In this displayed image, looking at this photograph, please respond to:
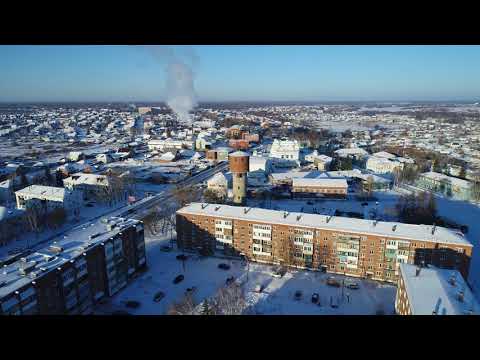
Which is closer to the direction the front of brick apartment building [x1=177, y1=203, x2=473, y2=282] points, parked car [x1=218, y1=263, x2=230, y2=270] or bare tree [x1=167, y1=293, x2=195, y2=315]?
the bare tree

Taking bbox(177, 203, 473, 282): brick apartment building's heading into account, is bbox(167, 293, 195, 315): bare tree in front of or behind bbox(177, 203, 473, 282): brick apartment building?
in front

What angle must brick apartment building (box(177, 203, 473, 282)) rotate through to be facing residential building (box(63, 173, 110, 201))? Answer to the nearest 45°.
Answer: approximately 135° to its right

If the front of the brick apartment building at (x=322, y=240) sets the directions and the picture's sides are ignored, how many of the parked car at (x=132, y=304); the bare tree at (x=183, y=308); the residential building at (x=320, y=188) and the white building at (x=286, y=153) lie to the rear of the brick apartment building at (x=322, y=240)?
2

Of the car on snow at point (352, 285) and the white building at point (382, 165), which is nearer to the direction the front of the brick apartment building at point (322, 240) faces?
the car on snow

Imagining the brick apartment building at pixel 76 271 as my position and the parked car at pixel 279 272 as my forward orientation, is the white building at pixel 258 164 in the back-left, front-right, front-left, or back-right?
front-left

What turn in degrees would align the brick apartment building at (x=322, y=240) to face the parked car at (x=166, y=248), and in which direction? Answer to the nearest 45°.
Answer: approximately 90° to its right

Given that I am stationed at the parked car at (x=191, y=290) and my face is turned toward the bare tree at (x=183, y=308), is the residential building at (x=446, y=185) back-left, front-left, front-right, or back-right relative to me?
back-left

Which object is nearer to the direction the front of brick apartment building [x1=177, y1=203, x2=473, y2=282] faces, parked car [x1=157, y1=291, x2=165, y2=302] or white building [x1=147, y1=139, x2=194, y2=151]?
the parked car

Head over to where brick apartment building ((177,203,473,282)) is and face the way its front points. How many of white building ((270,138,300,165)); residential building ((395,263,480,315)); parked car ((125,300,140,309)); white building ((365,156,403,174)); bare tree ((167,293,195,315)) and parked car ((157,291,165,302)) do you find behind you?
2

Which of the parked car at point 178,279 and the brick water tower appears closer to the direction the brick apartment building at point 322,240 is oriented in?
the parked car

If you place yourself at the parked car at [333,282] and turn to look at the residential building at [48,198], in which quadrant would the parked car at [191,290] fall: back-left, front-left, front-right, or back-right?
front-left

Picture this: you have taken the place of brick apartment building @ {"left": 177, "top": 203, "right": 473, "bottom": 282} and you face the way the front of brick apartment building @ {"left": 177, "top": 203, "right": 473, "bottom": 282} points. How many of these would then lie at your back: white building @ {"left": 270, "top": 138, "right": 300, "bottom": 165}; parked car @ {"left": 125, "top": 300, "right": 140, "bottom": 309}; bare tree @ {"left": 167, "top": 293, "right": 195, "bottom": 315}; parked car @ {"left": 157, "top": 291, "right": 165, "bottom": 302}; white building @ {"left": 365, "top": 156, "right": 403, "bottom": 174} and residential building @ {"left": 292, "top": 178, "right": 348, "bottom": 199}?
3

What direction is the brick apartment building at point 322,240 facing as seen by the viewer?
toward the camera

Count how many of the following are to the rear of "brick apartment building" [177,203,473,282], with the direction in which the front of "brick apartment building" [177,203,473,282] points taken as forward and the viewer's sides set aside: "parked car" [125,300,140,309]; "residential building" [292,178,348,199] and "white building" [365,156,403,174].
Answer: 2

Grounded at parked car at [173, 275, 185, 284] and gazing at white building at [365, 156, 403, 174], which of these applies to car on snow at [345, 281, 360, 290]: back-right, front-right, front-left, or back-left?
front-right

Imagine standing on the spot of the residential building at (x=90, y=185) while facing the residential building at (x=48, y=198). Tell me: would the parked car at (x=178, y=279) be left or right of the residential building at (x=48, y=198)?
left

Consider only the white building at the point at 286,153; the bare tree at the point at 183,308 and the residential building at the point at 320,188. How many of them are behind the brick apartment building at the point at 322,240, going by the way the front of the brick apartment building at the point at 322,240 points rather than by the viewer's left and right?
2

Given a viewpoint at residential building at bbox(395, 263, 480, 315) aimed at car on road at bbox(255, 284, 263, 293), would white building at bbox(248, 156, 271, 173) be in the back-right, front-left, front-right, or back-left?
front-right

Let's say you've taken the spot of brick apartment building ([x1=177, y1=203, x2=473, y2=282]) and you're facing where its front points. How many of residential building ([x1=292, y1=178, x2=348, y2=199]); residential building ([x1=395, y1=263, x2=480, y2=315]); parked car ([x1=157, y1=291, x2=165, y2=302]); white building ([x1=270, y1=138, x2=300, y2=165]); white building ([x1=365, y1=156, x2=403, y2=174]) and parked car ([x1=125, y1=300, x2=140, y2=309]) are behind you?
3

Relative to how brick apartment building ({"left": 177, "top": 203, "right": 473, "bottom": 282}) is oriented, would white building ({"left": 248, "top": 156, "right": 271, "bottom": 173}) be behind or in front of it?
behind

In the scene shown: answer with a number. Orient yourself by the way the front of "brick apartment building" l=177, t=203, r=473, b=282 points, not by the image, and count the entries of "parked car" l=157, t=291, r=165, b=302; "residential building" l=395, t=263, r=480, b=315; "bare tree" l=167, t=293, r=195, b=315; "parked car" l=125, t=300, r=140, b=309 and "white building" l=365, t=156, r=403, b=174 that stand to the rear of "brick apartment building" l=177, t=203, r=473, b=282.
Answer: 1
